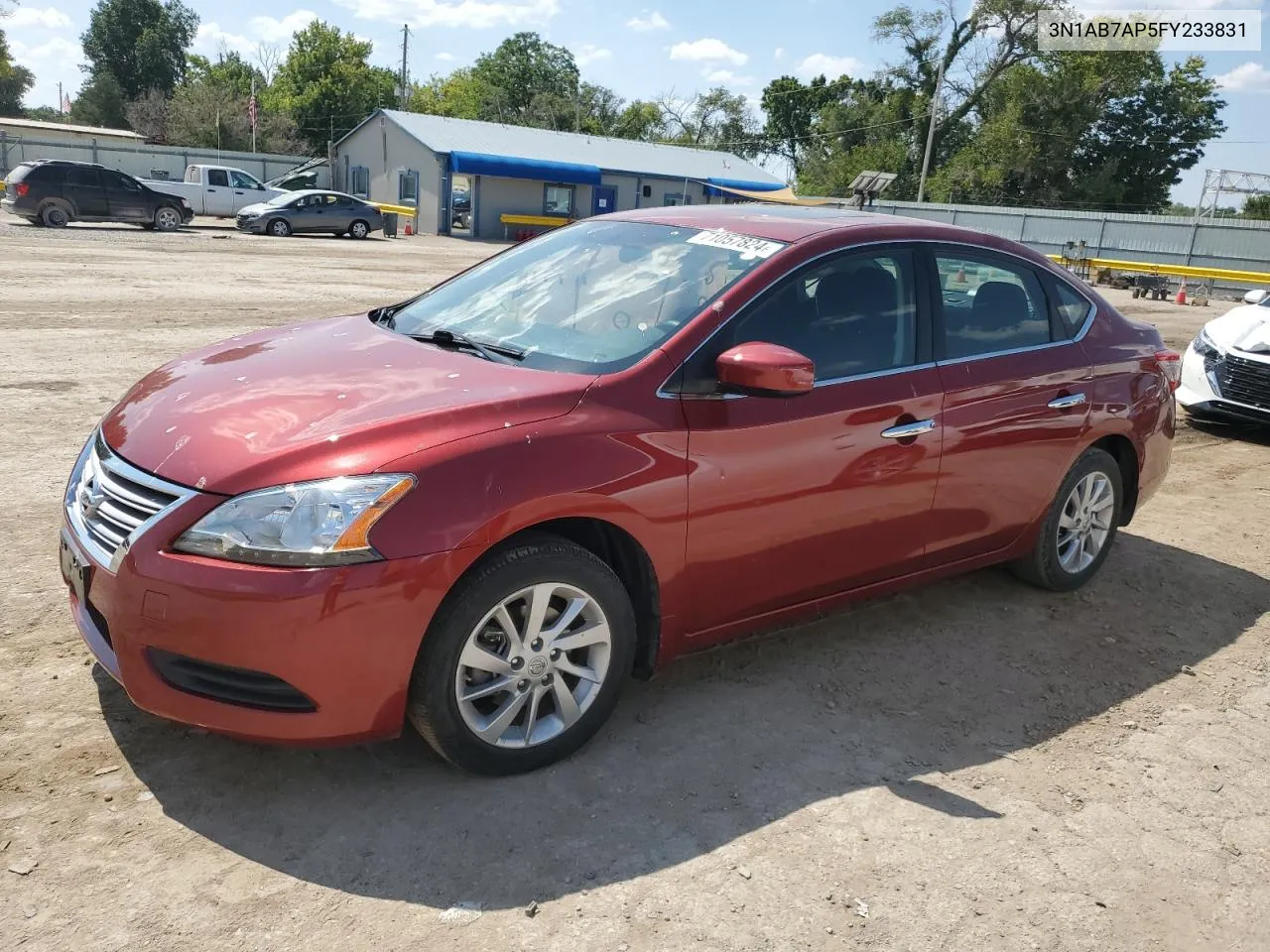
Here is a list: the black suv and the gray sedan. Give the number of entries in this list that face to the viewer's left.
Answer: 1

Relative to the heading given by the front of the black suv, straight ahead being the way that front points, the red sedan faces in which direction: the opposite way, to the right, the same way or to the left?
the opposite way

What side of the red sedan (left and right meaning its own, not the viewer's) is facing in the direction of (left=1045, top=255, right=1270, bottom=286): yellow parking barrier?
back

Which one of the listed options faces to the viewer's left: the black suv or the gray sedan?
the gray sedan

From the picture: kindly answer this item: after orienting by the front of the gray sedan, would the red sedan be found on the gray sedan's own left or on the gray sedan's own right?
on the gray sedan's own left

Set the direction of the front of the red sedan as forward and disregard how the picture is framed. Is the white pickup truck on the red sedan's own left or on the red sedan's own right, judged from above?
on the red sedan's own right

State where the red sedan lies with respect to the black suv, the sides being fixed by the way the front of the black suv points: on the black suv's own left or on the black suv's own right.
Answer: on the black suv's own right

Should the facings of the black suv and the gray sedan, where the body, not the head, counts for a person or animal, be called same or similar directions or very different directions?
very different directions

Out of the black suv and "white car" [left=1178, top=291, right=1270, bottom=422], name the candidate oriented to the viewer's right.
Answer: the black suv

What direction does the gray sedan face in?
to the viewer's left

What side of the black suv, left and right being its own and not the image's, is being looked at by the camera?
right
